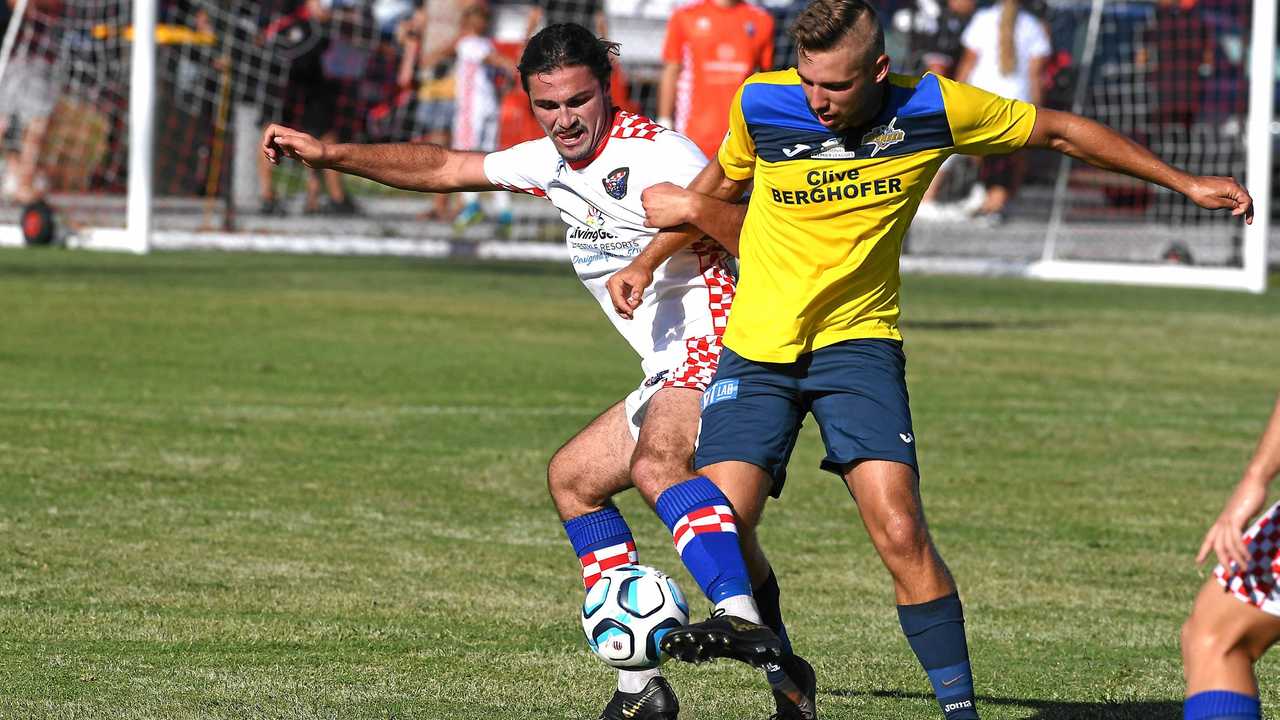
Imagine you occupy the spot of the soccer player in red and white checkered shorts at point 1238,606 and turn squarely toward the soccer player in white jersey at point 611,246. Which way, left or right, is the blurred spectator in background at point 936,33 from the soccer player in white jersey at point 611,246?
right

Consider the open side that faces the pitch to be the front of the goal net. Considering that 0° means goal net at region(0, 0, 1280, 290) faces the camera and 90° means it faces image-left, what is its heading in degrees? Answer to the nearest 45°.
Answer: approximately 0°

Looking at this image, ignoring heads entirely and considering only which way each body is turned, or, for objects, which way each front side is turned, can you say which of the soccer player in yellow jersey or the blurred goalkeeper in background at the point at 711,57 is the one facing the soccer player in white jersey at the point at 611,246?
the blurred goalkeeper in background

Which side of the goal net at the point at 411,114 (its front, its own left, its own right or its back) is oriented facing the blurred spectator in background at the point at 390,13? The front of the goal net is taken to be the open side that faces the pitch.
back

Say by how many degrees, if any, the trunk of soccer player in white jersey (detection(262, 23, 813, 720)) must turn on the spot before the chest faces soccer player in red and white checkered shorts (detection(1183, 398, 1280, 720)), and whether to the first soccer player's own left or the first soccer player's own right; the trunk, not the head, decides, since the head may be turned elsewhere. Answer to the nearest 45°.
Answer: approximately 90° to the first soccer player's own left
